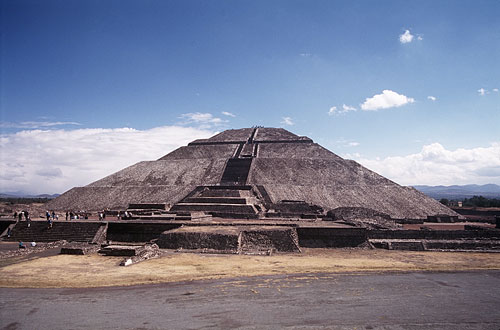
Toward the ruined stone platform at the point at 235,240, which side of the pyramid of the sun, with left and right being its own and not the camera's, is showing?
front

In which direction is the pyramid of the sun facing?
toward the camera
